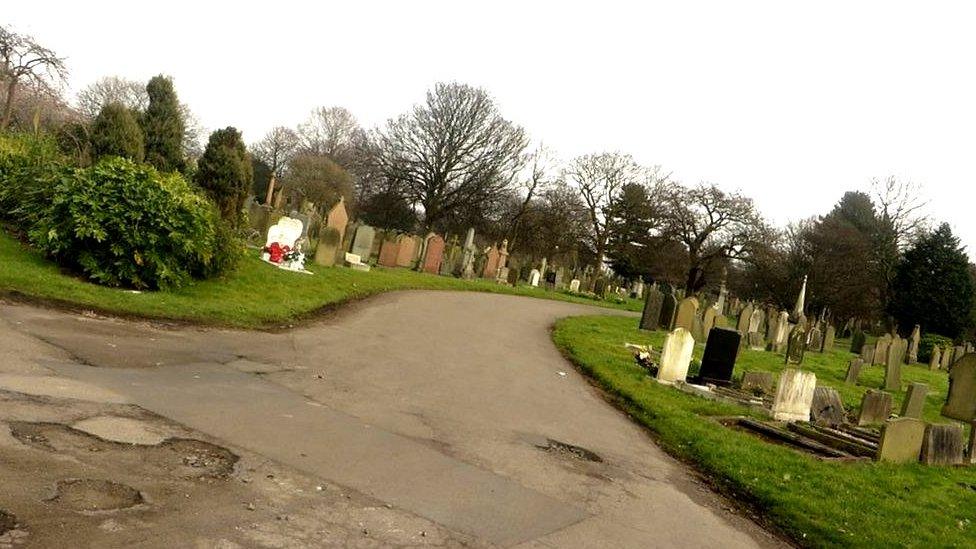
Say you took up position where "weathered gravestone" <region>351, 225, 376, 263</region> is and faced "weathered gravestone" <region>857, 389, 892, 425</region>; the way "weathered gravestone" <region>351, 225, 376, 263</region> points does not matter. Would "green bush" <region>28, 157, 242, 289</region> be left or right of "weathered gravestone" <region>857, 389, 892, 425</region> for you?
right

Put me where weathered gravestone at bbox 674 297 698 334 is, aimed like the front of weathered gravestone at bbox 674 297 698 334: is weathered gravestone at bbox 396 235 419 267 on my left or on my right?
on my right

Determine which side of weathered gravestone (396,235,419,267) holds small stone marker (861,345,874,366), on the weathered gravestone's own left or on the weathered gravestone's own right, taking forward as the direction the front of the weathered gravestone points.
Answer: on the weathered gravestone's own left

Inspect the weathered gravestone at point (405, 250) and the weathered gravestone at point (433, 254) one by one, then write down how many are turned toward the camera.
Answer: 2

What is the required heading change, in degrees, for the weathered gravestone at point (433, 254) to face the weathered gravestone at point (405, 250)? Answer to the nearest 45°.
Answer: approximately 45° to its right

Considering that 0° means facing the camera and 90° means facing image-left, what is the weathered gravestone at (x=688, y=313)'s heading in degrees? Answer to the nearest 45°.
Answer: approximately 45°

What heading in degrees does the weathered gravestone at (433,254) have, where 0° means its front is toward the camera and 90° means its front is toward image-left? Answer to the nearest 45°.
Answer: approximately 0°

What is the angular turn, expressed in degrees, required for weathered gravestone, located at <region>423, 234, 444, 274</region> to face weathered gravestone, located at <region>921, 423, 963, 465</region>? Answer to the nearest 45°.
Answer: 0° — it already faces it
